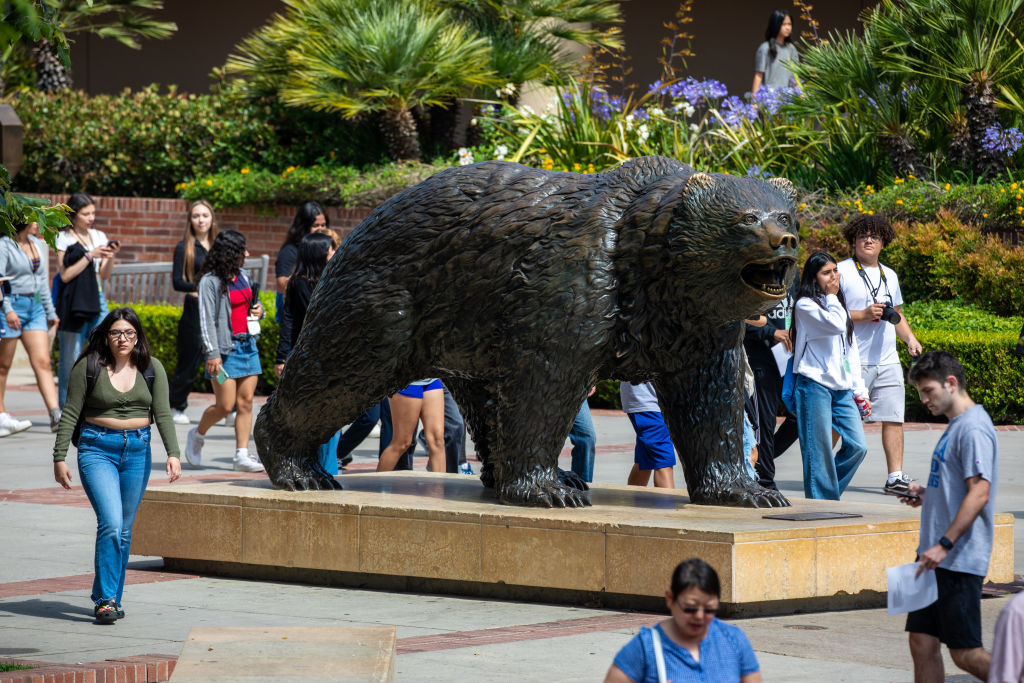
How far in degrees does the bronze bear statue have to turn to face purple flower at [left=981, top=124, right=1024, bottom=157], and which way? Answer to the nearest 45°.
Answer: approximately 90° to its left

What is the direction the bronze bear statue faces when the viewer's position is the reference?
facing the viewer and to the right of the viewer

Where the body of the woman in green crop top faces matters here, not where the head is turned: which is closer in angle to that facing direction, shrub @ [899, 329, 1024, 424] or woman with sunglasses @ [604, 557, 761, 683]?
the woman with sunglasses

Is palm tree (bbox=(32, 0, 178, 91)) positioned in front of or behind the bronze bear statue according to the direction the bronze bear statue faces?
behind

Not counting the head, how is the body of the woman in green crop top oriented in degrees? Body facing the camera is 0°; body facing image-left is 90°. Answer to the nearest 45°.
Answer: approximately 0°

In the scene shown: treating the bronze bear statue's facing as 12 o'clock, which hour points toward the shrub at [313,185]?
The shrub is roughly at 7 o'clock from the bronze bear statue.

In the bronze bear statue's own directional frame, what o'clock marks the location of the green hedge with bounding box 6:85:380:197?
The green hedge is roughly at 7 o'clock from the bronze bear statue.

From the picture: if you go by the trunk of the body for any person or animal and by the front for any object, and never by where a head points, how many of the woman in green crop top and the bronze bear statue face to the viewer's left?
0

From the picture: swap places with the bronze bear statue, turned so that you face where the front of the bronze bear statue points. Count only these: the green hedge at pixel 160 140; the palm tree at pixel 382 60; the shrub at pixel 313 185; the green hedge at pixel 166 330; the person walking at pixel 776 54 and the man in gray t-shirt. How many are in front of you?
1

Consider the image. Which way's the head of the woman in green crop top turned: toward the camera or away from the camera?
toward the camera

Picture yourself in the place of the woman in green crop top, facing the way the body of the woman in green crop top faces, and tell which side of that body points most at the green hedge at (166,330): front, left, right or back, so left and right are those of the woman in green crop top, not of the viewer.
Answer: back

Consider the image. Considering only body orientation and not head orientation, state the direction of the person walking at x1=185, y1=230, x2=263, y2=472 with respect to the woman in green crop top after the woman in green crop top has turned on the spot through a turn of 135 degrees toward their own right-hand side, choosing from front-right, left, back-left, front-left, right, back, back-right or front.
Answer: front-right

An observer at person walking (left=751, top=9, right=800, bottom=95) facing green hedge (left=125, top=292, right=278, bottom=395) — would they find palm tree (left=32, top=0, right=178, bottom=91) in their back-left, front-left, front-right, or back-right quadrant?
front-right

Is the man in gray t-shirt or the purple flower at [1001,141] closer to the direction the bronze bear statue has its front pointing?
the man in gray t-shirt

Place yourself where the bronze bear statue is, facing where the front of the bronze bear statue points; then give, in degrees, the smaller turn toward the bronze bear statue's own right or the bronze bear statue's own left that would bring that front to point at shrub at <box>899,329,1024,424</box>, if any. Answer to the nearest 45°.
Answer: approximately 90° to the bronze bear statue's own left
